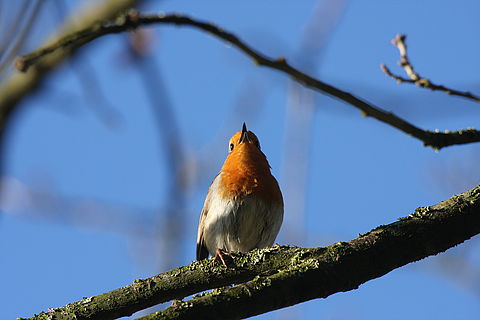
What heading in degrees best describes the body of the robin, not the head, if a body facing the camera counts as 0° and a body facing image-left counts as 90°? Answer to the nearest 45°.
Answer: approximately 0°

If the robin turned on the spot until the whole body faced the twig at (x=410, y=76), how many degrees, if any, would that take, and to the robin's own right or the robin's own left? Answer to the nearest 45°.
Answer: approximately 45° to the robin's own left
